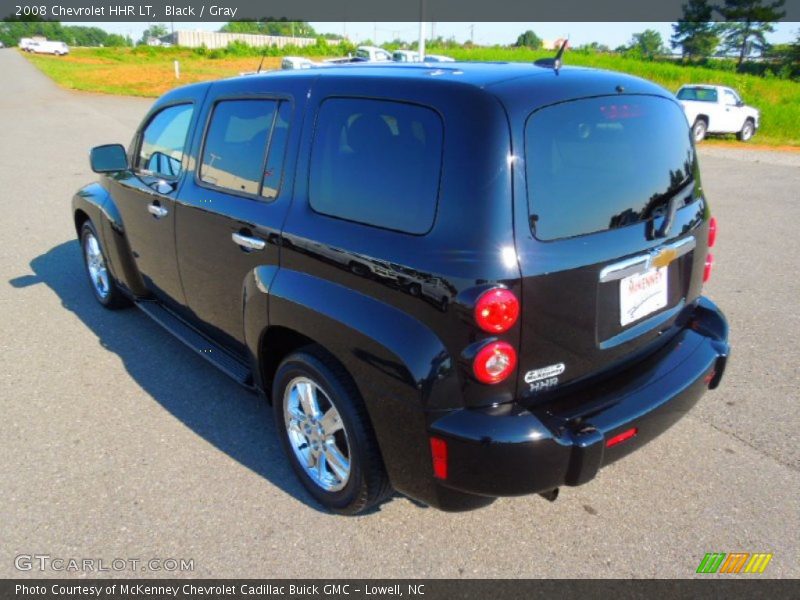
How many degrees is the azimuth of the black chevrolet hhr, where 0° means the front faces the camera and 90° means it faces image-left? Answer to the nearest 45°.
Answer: approximately 135°

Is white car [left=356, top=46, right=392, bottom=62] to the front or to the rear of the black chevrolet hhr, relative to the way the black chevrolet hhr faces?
to the front

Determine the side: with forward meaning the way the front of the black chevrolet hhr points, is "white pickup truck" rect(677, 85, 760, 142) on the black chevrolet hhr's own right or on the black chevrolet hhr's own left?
on the black chevrolet hhr's own right

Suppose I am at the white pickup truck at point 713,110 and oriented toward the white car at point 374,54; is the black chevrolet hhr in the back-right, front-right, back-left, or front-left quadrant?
back-left
